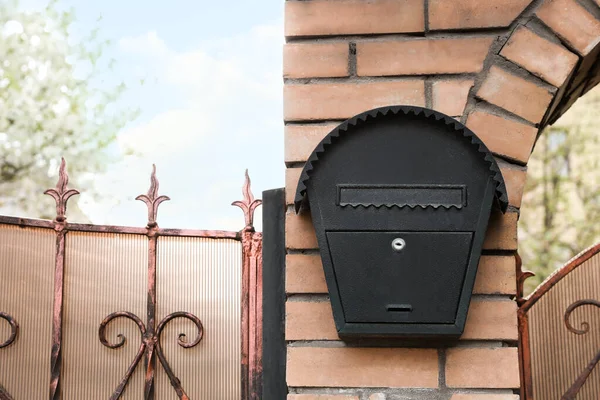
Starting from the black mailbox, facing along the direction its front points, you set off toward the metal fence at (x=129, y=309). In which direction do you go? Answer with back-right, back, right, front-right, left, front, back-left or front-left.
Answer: back-right

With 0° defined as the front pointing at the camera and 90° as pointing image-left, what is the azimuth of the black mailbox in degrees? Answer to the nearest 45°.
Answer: approximately 0°

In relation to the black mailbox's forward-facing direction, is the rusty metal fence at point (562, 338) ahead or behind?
behind
